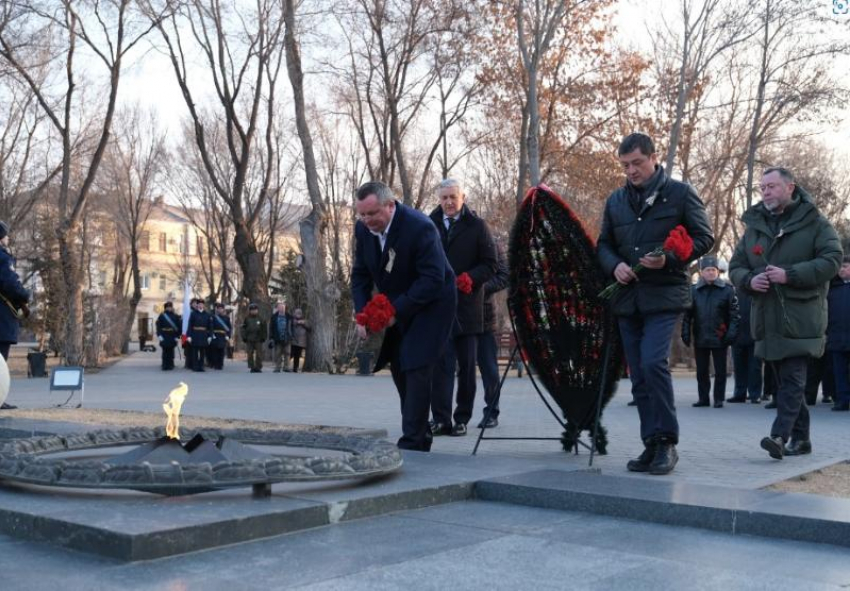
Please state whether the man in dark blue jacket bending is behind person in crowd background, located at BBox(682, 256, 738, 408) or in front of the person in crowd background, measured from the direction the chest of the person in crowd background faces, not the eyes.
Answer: in front

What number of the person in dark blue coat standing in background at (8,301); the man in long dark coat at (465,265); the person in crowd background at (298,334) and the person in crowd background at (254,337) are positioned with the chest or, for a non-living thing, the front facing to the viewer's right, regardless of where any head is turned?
1

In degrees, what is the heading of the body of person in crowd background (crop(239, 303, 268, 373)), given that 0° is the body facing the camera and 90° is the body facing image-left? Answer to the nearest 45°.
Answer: approximately 0°

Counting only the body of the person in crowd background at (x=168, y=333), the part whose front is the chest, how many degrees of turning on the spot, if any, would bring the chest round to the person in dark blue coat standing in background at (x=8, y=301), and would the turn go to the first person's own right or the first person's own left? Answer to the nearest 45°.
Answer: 0° — they already face them

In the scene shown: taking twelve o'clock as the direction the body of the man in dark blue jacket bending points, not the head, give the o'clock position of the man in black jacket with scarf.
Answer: The man in black jacket with scarf is roughly at 8 o'clock from the man in dark blue jacket bending.

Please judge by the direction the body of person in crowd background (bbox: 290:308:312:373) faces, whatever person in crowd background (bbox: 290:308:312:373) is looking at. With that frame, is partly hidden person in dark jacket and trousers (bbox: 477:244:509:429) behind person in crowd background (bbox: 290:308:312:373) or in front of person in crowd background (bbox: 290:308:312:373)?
in front

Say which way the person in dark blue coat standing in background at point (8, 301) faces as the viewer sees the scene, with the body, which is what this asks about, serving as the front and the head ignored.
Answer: to the viewer's right

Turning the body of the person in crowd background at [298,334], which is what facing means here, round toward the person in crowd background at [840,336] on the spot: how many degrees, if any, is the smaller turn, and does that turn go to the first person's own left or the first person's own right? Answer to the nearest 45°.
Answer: approximately 45° to the first person's own left

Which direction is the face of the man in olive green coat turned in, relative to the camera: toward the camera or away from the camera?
toward the camera

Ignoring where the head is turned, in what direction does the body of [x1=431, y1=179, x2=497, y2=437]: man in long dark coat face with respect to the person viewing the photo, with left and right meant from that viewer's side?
facing the viewer

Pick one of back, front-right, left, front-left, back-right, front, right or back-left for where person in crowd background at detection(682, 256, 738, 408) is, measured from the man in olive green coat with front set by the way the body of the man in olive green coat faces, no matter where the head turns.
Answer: back-right

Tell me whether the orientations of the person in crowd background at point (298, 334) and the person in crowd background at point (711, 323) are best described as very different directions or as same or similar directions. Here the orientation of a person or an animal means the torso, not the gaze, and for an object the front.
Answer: same or similar directions

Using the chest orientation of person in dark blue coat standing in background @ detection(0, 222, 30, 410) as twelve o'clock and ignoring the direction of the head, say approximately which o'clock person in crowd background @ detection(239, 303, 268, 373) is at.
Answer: person in crowd background @ detection(239, 303, 268, 373) is roughly at 10 o'clock from person in dark blue coat standing in background @ detection(0, 222, 30, 410).

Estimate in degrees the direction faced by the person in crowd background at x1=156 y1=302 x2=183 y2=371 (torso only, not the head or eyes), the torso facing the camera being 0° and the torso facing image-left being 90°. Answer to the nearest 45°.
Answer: approximately 0°

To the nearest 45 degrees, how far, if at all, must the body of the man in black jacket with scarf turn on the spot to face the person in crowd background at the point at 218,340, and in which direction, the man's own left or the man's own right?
approximately 90° to the man's own right

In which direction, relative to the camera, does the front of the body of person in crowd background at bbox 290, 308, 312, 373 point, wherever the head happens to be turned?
toward the camera
